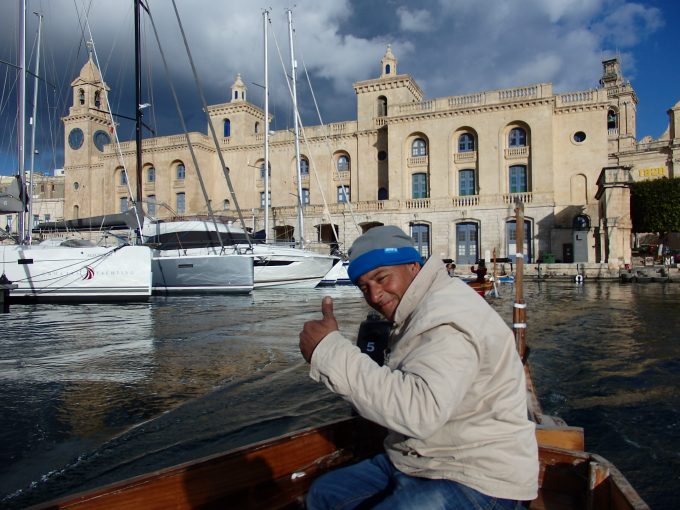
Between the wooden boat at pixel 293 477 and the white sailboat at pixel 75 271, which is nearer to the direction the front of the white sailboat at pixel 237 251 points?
the wooden boat

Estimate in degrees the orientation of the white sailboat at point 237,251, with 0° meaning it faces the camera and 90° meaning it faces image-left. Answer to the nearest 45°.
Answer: approximately 270°

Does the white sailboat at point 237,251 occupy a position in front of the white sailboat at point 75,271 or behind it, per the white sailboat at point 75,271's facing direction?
in front

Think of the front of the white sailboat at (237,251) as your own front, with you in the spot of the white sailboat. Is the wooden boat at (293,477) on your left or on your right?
on your right

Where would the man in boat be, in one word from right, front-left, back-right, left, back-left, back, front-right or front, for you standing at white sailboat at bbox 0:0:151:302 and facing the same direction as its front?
right

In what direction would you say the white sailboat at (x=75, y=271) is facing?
to the viewer's right

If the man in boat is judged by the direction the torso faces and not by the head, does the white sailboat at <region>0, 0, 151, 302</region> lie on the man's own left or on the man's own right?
on the man's own right
